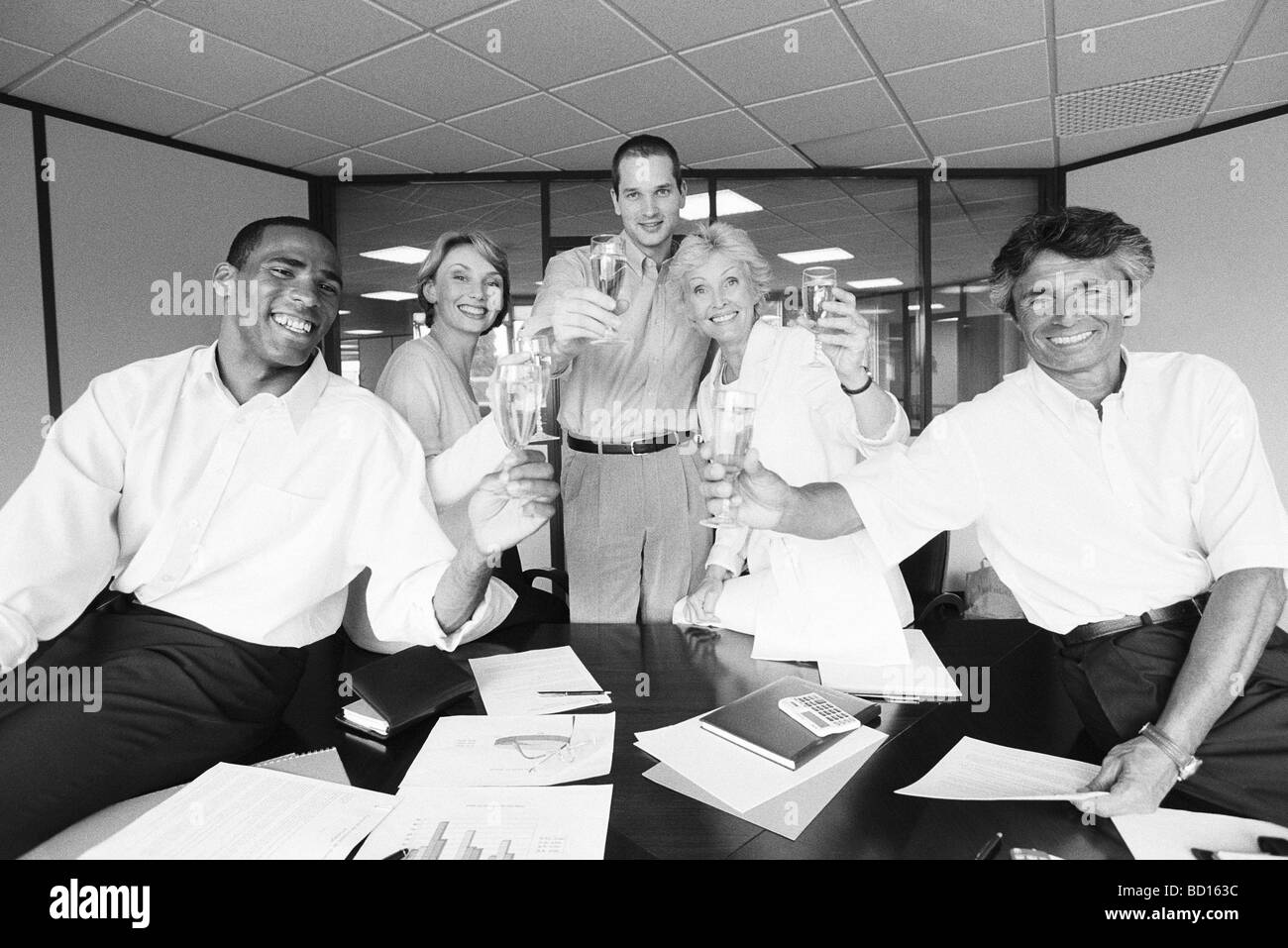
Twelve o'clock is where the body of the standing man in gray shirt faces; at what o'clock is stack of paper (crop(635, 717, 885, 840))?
The stack of paper is roughly at 12 o'clock from the standing man in gray shirt.

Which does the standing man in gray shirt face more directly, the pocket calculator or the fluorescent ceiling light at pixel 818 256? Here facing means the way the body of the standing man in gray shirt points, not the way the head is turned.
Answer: the pocket calculator

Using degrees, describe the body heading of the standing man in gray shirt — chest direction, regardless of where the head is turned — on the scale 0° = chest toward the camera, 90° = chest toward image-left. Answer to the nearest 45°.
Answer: approximately 0°

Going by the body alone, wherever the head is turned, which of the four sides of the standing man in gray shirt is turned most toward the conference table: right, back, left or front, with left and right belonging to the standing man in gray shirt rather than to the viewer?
front

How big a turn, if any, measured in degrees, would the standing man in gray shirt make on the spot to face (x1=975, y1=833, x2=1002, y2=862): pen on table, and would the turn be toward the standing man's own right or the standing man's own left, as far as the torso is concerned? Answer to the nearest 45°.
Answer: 0° — they already face it

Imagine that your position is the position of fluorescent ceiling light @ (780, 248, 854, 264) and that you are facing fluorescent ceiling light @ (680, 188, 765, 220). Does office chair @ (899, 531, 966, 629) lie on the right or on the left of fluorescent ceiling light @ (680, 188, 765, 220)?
left

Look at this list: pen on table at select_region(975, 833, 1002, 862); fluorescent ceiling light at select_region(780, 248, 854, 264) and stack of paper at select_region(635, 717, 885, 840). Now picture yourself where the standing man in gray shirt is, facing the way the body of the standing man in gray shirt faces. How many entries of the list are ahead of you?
2

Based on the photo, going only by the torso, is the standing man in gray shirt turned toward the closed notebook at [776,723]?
yes

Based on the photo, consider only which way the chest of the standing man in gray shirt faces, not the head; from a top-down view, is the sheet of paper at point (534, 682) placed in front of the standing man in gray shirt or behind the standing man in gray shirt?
in front

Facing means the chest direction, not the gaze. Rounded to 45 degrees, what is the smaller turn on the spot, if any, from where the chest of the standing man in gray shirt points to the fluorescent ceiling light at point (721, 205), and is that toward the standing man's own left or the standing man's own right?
approximately 180°

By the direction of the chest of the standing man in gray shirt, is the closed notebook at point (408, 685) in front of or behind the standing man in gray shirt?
in front

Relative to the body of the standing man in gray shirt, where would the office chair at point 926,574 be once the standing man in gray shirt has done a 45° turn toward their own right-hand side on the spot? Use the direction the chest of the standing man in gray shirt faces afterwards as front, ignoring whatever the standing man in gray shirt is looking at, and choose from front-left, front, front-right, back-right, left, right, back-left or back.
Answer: back-left
